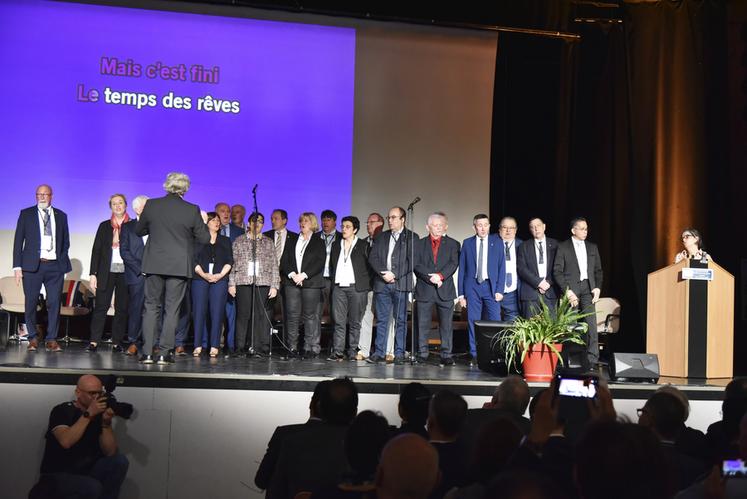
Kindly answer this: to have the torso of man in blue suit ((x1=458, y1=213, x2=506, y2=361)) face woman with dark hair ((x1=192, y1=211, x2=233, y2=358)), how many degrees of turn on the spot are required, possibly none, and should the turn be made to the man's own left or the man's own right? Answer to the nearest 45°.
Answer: approximately 90° to the man's own right

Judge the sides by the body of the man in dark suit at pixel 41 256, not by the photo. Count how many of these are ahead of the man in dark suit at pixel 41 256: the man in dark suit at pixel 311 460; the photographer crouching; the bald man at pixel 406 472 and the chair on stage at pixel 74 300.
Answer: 3

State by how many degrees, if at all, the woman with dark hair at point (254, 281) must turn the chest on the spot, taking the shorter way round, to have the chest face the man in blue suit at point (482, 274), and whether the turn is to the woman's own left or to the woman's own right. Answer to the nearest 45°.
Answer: approximately 90° to the woman's own left

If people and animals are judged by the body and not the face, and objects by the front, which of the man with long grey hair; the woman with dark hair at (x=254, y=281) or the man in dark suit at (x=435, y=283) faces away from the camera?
the man with long grey hair

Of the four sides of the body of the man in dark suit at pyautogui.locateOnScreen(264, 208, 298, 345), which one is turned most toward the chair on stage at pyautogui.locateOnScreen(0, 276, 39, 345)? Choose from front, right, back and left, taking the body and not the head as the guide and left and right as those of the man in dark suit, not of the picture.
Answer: right

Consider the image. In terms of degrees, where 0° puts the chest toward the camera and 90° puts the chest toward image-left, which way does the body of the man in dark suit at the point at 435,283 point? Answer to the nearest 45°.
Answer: approximately 0°

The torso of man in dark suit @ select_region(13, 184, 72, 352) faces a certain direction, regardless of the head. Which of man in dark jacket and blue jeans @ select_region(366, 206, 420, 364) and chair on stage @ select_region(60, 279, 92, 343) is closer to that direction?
the man in dark jacket and blue jeans

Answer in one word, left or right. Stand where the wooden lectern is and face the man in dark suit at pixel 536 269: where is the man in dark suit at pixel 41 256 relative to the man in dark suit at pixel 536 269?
left

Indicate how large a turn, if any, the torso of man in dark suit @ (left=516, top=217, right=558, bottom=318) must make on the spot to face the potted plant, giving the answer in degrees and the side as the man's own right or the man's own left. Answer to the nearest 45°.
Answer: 0° — they already face it

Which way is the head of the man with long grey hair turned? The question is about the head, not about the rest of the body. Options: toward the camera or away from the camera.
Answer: away from the camera

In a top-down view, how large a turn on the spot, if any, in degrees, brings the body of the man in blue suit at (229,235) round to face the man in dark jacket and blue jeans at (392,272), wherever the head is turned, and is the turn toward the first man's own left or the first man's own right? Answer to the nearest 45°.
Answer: approximately 45° to the first man's own left

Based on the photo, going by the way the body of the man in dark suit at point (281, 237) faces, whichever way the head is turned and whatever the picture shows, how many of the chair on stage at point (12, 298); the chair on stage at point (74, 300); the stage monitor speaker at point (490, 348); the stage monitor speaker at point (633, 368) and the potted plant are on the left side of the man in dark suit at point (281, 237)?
3

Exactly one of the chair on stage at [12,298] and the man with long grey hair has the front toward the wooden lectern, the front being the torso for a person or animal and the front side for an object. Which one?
the chair on stage
